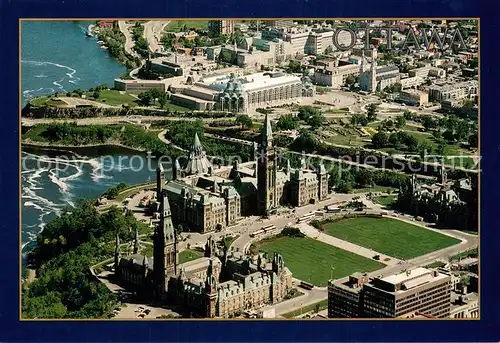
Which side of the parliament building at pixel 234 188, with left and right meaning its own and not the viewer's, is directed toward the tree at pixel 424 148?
left

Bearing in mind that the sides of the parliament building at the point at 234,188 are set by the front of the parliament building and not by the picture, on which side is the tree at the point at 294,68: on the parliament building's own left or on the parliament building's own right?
on the parliament building's own left

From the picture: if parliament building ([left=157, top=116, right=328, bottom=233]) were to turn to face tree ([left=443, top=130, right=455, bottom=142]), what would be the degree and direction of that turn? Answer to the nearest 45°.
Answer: approximately 90° to its left

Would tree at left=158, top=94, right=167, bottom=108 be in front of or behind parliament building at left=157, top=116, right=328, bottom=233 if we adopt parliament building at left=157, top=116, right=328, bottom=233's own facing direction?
behind

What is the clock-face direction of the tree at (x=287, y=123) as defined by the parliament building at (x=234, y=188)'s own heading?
The tree is roughly at 8 o'clock from the parliament building.

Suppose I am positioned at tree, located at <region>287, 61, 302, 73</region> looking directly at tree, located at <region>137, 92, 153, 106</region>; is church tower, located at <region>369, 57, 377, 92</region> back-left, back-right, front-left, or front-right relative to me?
back-left

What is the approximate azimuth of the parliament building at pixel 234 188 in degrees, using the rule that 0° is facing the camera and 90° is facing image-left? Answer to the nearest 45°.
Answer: approximately 315°

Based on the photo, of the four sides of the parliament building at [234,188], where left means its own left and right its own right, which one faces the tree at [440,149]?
left

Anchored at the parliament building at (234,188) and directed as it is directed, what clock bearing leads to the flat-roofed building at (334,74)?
The flat-roofed building is roughly at 8 o'clock from the parliament building.

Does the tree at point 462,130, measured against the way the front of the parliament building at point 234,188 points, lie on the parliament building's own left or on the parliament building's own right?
on the parliament building's own left
